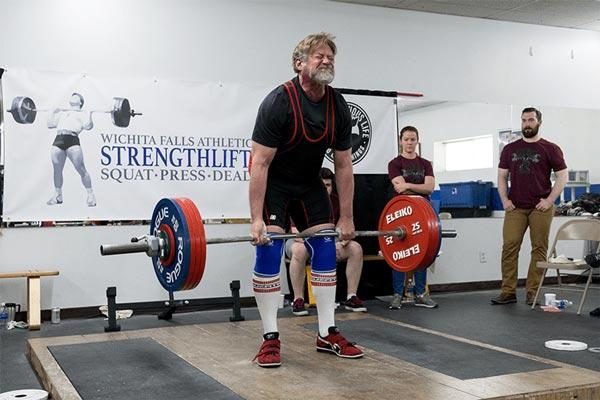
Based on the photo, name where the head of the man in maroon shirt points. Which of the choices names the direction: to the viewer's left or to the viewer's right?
to the viewer's left

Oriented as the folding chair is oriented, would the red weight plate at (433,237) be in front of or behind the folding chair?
in front

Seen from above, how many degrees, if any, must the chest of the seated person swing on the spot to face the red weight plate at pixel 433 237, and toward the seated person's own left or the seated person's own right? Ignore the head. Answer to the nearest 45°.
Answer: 0° — they already face it

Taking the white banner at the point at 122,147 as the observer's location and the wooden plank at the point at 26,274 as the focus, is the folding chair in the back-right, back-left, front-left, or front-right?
back-left

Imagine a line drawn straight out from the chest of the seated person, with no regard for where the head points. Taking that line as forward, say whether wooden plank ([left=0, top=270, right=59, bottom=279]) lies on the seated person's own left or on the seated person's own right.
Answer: on the seated person's own right

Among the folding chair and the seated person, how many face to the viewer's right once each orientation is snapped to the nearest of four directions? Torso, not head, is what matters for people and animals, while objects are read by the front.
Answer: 0

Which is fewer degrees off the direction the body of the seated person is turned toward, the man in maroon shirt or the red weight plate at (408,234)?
the red weight plate

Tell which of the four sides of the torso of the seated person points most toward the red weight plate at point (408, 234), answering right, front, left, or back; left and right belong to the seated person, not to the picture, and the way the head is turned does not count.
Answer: front

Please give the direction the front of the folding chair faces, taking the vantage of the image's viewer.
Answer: facing the viewer and to the left of the viewer

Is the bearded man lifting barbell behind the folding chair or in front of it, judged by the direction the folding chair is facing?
in front

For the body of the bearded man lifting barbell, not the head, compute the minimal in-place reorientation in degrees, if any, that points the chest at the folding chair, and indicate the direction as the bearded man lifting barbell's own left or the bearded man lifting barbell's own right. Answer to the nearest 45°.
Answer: approximately 90° to the bearded man lifting barbell's own left

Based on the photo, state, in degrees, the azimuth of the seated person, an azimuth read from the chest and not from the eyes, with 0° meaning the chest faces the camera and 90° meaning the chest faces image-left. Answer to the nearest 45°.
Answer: approximately 0°

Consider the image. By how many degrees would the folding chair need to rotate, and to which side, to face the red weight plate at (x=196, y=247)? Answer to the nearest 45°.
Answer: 0° — it already faces it

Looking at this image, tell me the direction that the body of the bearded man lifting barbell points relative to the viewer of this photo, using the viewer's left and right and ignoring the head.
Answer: facing the viewer and to the right of the viewer

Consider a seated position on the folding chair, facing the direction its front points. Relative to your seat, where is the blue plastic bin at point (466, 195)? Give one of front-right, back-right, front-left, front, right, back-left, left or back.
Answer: right

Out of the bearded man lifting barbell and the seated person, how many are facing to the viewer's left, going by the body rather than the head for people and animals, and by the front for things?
0

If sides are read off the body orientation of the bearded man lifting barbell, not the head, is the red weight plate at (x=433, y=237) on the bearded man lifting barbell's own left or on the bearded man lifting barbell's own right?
on the bearded man lifting barbell's own left
